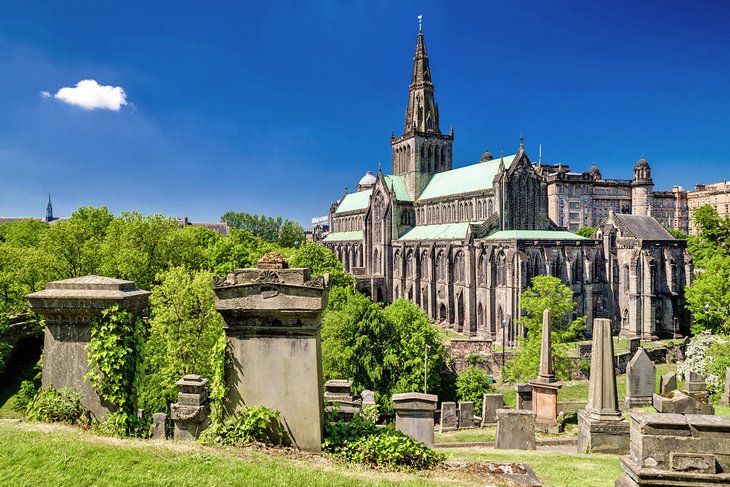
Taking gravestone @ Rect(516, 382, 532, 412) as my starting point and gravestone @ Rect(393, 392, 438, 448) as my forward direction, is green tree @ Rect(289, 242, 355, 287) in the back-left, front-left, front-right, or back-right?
back-right
